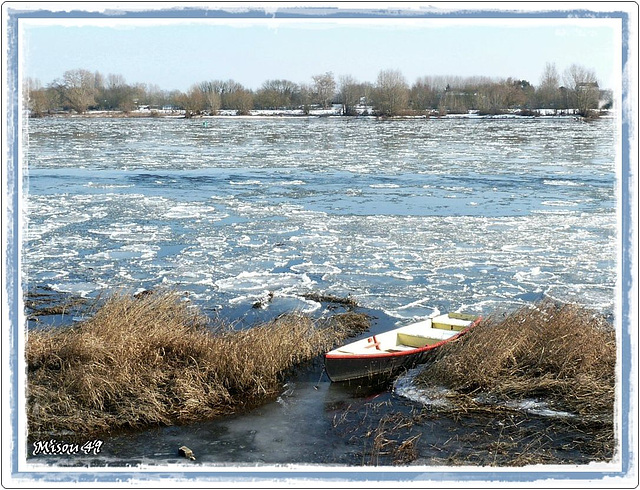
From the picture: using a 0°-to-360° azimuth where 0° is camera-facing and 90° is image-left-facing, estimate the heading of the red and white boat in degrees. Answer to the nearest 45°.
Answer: approximately 45°

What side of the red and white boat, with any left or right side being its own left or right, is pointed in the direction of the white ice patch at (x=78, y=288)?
right

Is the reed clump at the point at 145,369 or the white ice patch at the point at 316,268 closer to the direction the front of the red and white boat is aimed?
the reed clump

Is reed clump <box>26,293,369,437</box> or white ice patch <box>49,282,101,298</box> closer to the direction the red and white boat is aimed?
the reed clump

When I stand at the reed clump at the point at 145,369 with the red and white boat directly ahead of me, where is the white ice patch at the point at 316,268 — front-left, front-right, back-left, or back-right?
front-left
